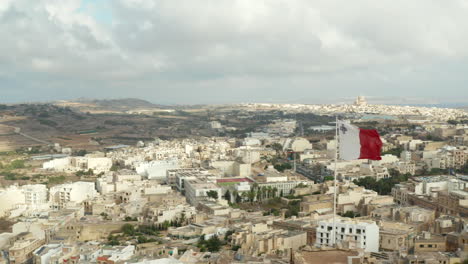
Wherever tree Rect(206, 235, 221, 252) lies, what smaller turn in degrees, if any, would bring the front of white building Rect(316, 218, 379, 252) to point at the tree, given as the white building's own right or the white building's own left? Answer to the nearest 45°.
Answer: approximately 45° to the white building's own right

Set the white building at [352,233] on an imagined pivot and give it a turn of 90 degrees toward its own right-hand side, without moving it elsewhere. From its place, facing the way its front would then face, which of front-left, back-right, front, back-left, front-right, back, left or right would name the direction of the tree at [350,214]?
front-right

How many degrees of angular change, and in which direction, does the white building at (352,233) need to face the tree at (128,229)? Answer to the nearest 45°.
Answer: approximately 45° to its right

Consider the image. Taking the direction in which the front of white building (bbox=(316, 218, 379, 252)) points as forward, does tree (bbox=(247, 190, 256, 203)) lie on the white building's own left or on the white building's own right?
on the white building's own right

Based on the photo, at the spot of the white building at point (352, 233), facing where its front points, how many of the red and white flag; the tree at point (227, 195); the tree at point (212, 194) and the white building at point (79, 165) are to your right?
3

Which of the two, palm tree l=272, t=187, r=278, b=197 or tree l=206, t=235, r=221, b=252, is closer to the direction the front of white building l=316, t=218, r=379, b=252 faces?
the tree

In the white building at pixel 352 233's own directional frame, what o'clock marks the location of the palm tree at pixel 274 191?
The palm tree is roughly at 4 o'clock from the white building.

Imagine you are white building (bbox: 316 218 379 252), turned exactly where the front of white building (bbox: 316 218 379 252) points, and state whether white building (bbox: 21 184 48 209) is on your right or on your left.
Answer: on your right

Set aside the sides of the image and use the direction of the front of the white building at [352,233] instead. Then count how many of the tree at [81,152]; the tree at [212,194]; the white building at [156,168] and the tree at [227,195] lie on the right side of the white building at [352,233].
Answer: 4

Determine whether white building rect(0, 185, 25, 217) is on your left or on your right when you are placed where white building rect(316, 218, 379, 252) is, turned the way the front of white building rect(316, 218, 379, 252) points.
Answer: on your right

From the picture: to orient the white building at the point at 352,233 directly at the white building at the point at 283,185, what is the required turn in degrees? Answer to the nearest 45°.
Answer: approximately 135° to its right

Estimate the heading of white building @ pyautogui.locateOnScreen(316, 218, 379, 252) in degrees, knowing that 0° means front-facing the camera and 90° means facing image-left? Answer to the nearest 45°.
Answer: approximately 45°
